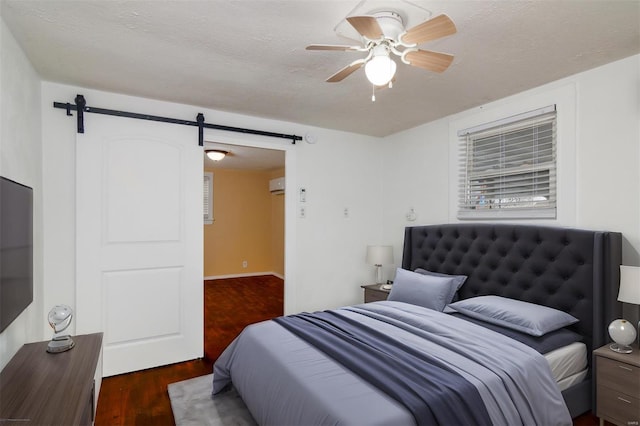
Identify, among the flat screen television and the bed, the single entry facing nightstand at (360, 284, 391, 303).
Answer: the flat screen television

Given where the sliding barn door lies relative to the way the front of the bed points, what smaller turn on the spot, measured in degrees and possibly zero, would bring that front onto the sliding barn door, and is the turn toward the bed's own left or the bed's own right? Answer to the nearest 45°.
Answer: approximately 45° to the bed's own right

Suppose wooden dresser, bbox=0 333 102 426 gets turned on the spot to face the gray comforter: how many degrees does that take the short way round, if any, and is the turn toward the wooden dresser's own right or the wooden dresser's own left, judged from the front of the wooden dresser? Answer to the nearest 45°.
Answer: approximately 45° to the wooden dresser's own right

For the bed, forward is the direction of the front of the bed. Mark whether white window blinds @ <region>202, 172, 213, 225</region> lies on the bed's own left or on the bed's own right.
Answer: on the bed's own right

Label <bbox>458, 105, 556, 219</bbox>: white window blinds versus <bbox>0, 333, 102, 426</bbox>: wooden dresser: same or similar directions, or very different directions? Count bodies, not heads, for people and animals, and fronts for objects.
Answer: very different directions

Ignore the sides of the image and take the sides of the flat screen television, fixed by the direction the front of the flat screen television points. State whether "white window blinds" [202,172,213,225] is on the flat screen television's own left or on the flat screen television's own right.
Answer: on the flat screen television's own left

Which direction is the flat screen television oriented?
to the viewer's right

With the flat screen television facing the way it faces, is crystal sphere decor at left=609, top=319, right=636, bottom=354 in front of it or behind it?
in front

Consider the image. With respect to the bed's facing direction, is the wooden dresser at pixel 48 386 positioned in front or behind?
in front

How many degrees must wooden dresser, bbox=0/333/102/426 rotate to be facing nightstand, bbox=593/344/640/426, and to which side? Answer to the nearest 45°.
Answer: approximately 45° to its right

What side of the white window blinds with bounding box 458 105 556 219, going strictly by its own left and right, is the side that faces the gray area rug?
front

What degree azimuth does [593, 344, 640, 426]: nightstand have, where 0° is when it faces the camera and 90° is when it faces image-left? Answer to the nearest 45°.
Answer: approximately 45°
